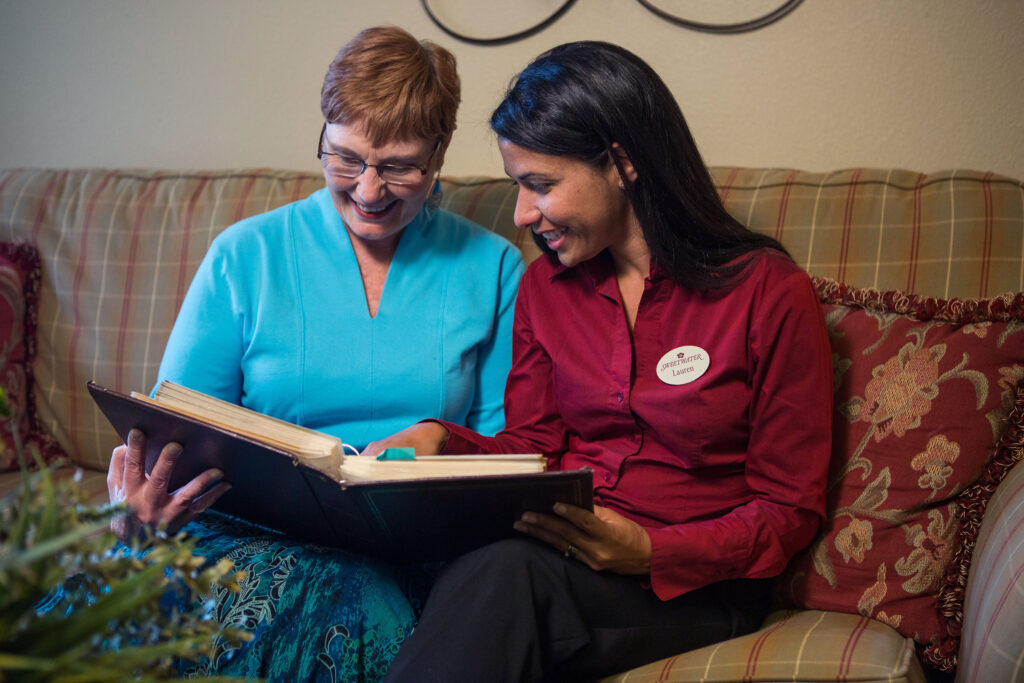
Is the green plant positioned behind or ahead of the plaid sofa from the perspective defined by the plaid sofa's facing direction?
ahead

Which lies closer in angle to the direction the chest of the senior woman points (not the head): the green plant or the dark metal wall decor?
the green plant

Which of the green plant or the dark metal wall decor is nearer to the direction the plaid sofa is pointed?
the green plant

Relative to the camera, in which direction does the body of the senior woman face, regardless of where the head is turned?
toward the camera

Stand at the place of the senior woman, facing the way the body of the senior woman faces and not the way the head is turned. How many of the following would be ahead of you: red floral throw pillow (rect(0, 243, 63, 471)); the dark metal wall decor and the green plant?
1

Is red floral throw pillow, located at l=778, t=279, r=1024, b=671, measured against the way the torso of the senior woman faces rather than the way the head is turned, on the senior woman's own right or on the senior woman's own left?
on the senior woman's own left
